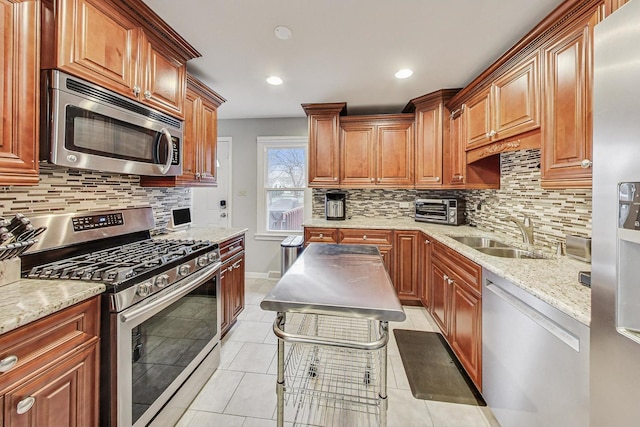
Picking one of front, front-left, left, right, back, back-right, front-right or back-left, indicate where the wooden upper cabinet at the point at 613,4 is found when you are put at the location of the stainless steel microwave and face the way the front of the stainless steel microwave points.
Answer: front

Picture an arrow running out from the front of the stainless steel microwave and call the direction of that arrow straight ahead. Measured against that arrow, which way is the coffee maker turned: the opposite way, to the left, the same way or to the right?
to the right

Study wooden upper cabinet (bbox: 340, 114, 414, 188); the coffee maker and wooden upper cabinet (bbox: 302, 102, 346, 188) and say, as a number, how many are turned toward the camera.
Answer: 3

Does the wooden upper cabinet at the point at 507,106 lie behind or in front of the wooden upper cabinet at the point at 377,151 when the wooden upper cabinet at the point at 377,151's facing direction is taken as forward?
in front

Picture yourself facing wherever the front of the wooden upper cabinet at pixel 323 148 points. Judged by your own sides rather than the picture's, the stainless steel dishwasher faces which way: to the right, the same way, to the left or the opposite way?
to the right

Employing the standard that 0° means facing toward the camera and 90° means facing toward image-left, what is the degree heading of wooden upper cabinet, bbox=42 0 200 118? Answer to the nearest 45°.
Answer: approximately 315°

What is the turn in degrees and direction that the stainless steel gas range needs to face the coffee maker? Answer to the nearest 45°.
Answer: approximately 90° to its left

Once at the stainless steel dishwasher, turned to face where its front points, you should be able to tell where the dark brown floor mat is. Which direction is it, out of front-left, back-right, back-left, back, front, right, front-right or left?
right

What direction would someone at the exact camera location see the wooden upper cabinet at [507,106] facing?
facing the viewer and to the left of the viewer

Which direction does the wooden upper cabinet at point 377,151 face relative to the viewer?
toward the camera

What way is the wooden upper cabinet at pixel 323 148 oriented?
toward the camera

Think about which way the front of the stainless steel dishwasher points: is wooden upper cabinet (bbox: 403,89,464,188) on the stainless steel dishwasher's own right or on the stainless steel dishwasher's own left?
on the stainless steel dishwasher's own right

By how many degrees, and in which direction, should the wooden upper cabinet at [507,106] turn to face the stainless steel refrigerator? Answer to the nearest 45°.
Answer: approximately 45° to its left

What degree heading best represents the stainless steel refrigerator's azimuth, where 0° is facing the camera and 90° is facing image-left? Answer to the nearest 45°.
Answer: approximately 45°

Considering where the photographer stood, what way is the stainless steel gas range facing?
facing the viewer and to the right of the viewer

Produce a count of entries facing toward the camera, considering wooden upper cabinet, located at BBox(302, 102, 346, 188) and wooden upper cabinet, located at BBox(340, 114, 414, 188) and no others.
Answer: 2

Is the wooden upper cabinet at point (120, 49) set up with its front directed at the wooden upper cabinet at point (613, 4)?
yes

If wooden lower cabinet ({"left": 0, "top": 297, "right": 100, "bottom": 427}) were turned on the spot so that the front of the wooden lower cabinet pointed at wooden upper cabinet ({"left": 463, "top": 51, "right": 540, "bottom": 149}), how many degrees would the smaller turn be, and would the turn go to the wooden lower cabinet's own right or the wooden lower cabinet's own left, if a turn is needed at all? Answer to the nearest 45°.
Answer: approximately 45° to the wooden lower cabinet's own left

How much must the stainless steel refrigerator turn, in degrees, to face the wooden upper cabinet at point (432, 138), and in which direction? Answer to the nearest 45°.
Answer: approximately 90° to its right

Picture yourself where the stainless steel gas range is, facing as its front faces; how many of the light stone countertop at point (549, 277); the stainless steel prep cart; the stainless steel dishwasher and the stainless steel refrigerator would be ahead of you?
4
